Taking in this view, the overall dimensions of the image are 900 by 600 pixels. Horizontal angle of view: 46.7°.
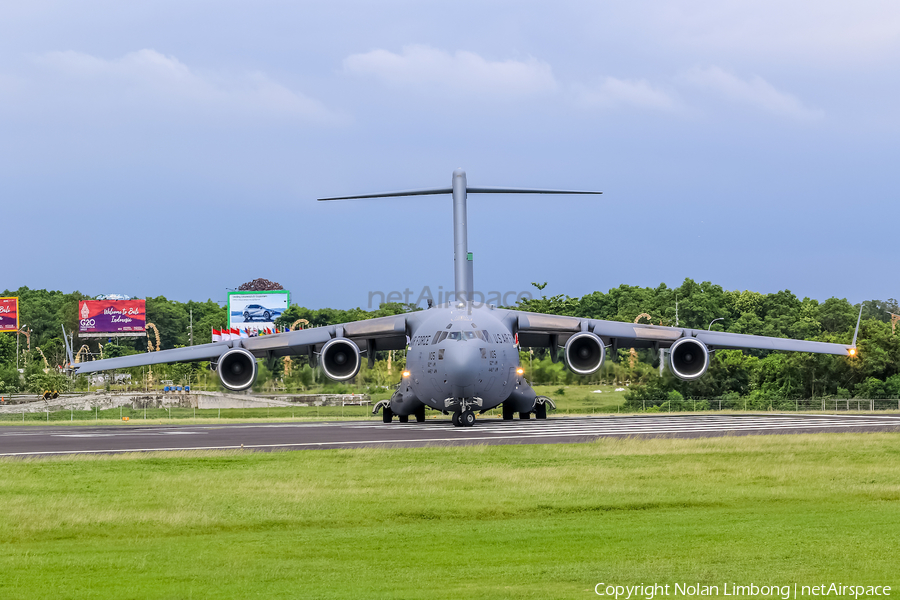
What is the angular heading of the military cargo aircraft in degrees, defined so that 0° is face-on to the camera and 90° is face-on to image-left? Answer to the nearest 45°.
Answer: approximately 0°
